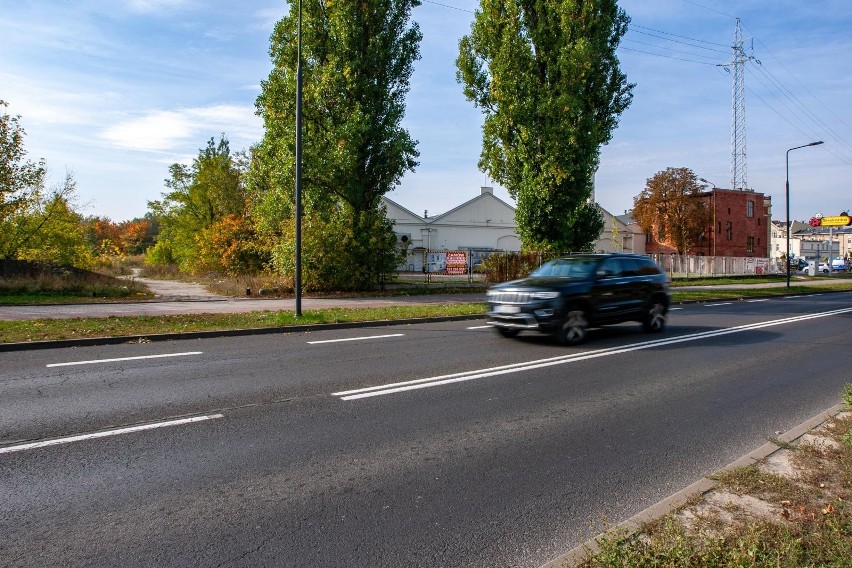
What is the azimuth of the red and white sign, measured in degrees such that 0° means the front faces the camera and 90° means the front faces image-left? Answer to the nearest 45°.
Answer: approximately 0°

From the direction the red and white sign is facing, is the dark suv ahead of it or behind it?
ahead

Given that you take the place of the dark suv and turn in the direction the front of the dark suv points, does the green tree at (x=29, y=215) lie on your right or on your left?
on your right

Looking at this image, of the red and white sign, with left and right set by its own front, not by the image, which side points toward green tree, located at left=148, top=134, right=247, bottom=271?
right

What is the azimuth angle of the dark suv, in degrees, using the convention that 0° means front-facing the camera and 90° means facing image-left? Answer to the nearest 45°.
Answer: approximately 45°

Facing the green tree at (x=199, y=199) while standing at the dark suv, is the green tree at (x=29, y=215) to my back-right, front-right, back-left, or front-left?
front-left

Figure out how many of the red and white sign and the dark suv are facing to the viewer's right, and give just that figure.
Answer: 0

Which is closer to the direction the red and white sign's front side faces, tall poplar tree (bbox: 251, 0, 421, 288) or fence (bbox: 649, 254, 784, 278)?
the tall poplar tree

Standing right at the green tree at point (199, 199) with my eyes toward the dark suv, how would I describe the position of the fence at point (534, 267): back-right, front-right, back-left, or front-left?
front-left
